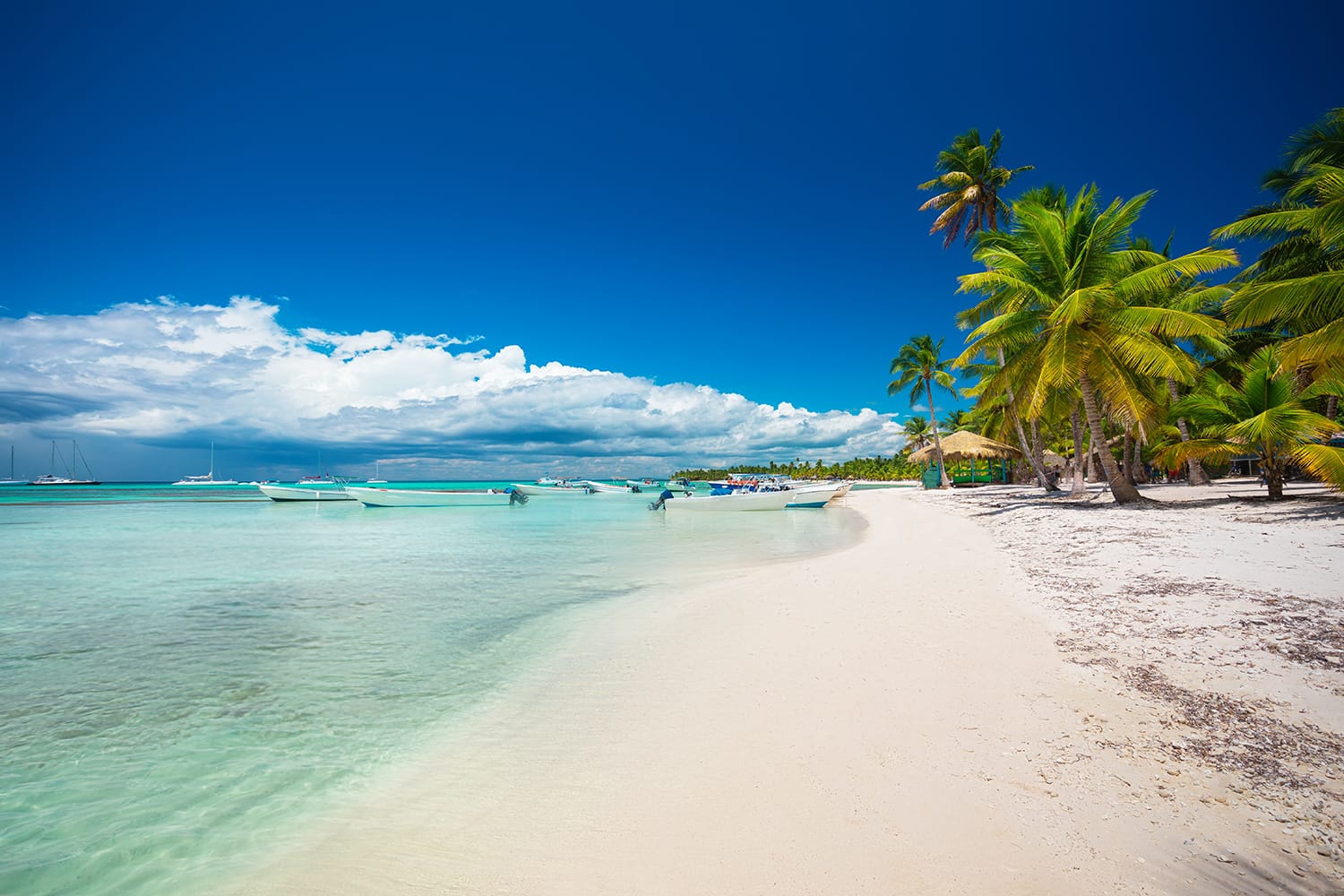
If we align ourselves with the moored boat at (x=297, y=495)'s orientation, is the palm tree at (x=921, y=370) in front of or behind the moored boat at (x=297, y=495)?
behind

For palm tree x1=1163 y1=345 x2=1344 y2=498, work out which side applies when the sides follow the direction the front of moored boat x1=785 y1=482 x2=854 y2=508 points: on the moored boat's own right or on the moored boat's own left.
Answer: on the moored boat's own right

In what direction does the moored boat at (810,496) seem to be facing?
to the viewer's right

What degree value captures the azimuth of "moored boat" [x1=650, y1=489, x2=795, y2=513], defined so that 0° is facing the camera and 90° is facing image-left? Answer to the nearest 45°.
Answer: approximately 270°

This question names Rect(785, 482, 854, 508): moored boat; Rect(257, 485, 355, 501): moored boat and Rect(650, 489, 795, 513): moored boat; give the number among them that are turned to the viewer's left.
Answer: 1

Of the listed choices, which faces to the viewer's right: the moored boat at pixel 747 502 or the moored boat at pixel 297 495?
the moored boat at pixel 747 502

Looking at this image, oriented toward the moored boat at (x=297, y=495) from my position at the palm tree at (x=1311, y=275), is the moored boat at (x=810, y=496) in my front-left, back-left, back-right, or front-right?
front-right

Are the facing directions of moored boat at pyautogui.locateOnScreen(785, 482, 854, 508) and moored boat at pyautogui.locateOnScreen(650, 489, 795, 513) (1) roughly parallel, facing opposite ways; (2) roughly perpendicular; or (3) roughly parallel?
roughly parallel

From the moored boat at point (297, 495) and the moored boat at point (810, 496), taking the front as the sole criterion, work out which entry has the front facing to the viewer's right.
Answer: the moored boat at point (810, 496)

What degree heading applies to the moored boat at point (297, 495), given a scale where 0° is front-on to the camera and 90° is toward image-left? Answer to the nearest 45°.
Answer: approximately 90°

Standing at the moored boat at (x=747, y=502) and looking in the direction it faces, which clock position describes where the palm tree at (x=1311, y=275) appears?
The palm tree is roughly at 2 o'clock from the moored boat.

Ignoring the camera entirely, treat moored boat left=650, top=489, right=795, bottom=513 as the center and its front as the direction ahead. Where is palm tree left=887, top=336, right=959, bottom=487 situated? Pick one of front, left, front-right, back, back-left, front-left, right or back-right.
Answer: front-left
